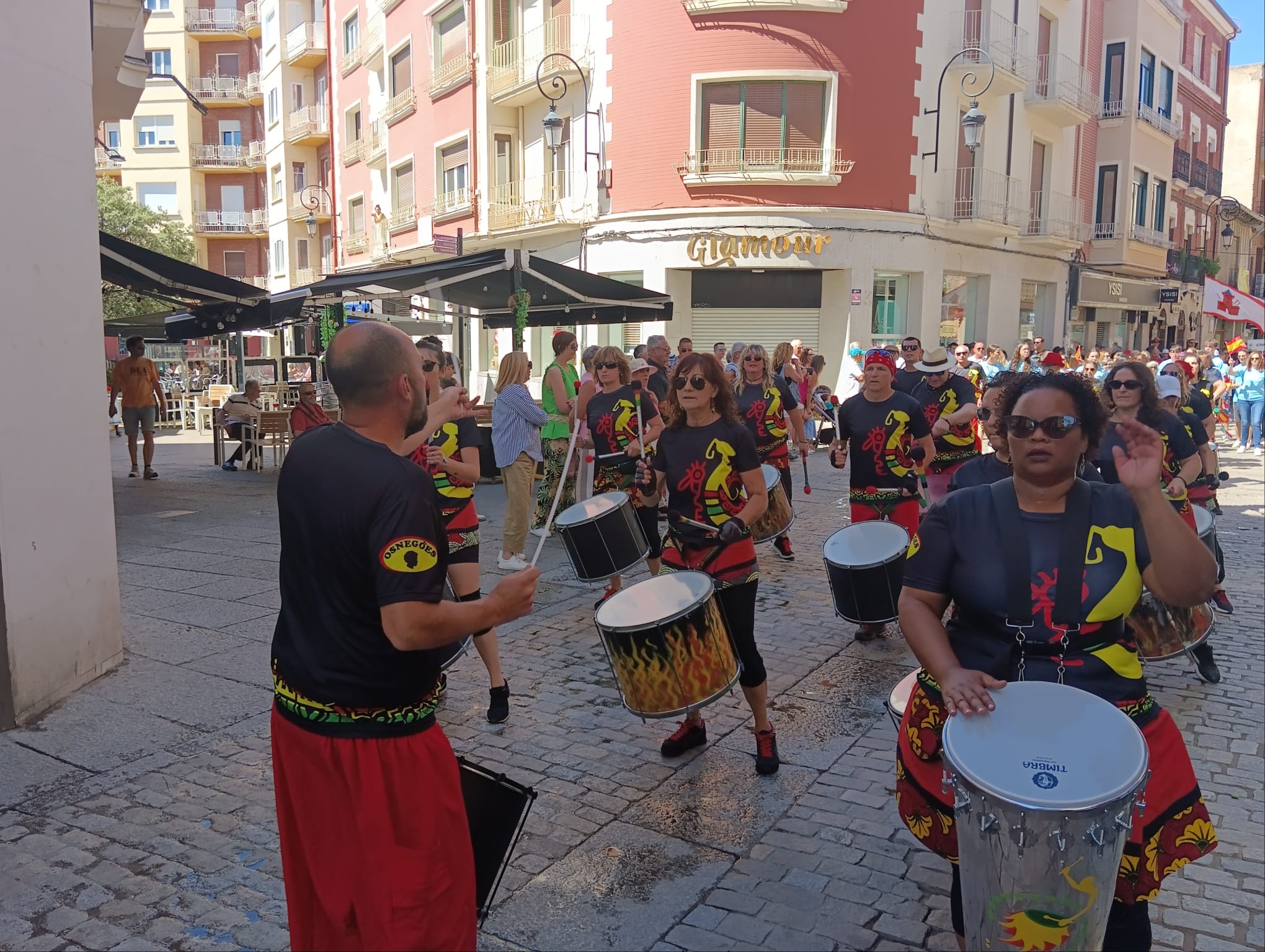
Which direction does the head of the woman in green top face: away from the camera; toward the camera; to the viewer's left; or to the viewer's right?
to the viewer's right

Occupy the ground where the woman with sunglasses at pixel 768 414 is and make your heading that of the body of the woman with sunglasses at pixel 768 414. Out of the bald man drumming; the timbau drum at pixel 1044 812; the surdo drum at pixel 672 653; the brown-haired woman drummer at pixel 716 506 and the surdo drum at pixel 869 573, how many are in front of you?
5

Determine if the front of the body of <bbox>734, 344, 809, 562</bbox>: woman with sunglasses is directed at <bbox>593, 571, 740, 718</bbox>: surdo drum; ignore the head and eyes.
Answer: yes

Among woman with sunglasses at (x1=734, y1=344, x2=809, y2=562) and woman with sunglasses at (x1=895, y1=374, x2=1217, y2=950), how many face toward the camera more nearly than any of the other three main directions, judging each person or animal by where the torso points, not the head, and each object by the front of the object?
2

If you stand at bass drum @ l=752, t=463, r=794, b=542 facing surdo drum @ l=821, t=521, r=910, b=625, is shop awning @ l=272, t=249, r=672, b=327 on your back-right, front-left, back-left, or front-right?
back-right

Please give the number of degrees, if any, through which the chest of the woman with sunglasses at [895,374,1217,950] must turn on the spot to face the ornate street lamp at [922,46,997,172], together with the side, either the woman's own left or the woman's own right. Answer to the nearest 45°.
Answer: approximately 180°

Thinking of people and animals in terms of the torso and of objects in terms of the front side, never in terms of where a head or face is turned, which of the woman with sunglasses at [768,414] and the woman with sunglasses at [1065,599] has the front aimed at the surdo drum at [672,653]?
the woman with sunglasses at [768,414]

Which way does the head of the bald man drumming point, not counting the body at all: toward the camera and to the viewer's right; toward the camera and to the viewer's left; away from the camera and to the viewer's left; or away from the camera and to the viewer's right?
away from the camera and to the viewer's right

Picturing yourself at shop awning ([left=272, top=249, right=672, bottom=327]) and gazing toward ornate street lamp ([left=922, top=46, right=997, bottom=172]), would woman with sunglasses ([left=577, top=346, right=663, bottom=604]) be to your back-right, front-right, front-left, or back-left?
back-right

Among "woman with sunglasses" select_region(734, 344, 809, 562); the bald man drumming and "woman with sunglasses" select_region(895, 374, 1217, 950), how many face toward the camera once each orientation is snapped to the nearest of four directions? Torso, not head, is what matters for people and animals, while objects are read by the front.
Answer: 2

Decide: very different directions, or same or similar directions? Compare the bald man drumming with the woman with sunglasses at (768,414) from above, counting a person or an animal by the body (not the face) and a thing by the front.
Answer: very different directions

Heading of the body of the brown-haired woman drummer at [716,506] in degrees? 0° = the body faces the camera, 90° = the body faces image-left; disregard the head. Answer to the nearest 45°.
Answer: approximately 45°

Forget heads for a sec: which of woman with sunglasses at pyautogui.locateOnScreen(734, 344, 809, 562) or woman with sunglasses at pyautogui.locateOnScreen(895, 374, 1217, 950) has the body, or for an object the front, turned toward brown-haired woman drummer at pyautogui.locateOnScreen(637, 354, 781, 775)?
woman with sunglasses at pyautogui.locateOnScreen(734, 344, 809, 562)

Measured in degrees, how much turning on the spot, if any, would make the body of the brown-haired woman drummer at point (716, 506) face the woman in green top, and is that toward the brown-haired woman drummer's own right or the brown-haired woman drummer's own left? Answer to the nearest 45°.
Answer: approximately 135° to the brown-haired woman drummer's own right

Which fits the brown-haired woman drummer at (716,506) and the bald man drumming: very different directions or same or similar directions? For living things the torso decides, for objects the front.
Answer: very different directions

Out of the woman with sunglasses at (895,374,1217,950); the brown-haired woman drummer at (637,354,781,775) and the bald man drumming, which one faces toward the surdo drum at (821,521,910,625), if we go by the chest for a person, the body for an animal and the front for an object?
the bald man drumming
